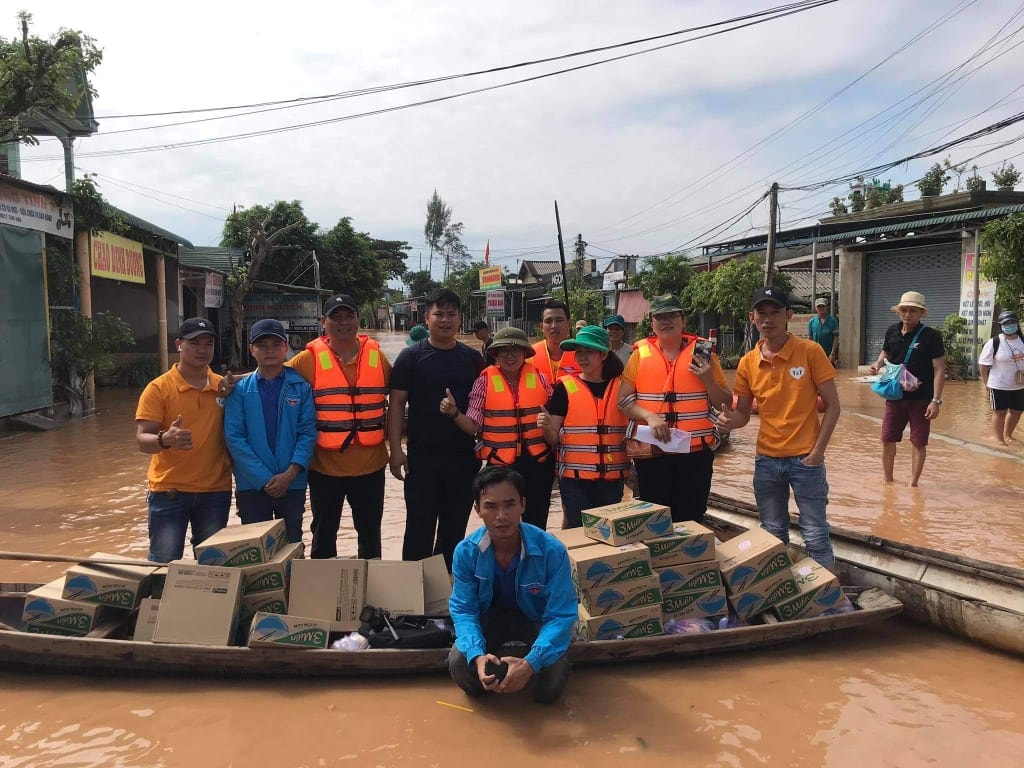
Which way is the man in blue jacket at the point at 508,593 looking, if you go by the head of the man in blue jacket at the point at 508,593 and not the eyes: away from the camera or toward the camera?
toward the camera

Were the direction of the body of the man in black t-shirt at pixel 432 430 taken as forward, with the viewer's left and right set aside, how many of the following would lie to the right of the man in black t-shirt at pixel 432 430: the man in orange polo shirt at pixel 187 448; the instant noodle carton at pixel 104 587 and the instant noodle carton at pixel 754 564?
2

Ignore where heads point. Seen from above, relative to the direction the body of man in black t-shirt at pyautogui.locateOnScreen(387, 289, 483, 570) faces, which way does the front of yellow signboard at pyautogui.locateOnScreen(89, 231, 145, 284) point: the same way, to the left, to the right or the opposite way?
to the left

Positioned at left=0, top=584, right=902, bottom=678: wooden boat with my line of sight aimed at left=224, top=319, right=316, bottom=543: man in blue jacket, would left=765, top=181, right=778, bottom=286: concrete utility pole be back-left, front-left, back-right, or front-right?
front-right

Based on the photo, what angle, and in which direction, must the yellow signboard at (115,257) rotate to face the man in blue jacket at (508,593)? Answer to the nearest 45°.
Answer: approximately 45° to its right

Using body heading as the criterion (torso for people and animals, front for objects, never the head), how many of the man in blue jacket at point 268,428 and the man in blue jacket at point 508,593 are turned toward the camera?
2

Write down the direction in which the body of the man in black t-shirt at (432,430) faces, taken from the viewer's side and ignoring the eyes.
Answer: toward the camera

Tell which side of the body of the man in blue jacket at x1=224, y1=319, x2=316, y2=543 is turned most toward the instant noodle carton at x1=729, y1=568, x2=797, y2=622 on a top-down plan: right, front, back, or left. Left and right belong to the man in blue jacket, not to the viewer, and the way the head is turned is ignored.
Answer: left

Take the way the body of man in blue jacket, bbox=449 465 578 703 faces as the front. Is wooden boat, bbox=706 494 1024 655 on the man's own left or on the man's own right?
on the man's own left

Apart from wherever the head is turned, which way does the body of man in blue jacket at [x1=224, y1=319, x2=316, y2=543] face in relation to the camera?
toward the camera

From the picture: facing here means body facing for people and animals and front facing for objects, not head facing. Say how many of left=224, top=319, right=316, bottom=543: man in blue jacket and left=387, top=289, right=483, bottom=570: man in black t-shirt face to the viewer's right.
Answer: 0

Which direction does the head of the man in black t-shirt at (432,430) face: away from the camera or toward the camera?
toward the camera
